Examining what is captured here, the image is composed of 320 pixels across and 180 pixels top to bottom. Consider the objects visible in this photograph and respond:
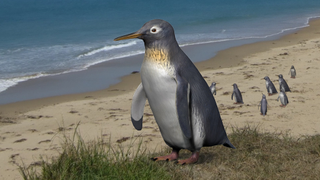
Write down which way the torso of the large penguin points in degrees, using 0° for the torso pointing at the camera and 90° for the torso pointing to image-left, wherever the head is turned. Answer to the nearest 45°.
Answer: approximately 45°
